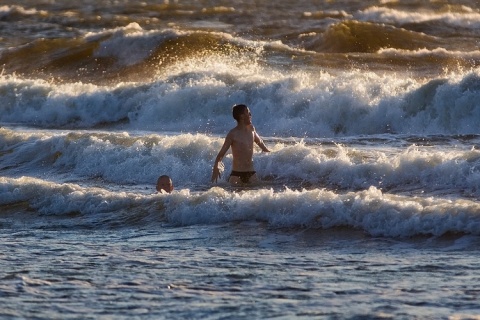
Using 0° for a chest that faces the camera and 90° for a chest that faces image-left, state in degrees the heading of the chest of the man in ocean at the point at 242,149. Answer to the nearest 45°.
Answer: approximately 315°
